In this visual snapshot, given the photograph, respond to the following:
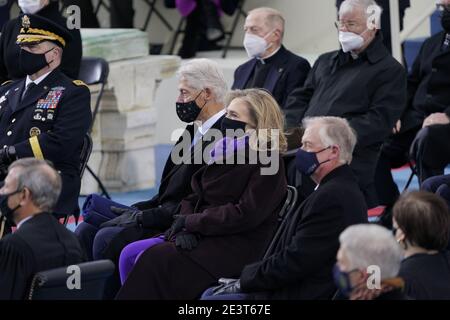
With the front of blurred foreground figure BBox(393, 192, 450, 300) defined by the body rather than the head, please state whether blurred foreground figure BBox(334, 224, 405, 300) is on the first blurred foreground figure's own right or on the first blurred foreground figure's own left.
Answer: on the first blurred foreground figure's own left

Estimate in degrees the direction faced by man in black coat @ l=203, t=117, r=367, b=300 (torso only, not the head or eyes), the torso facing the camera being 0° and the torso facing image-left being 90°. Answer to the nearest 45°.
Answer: approximately 90°

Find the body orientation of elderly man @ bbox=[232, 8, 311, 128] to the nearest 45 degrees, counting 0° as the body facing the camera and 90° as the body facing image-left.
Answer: approximately 45°

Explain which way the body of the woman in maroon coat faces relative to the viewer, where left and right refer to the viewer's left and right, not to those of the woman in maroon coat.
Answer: facing to the left of the viewer

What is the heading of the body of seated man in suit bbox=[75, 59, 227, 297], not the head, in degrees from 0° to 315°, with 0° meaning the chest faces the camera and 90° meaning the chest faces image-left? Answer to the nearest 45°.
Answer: approximately 90°

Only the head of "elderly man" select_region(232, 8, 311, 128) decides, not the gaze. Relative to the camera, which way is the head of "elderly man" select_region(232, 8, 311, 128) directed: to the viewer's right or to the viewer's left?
to the viewer's left

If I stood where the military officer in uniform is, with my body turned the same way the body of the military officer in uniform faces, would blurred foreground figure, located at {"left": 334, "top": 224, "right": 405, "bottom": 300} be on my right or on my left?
on my left

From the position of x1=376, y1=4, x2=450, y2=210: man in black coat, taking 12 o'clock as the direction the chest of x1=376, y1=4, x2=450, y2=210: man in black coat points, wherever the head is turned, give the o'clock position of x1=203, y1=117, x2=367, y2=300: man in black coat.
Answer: x1=203, y1=117, x2=367, y2=300: man in black coat is roughly at 11 o'clock from x1=376, y1=4, x2=450, y2=210: man in black coat.

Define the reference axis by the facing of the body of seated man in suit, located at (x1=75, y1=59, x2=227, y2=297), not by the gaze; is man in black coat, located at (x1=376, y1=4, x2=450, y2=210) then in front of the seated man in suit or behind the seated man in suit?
behind

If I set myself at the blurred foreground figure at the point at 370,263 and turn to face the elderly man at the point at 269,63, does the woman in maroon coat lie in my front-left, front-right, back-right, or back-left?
front-left

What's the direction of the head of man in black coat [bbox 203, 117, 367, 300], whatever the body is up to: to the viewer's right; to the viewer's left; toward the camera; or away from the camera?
to the viewer's left
